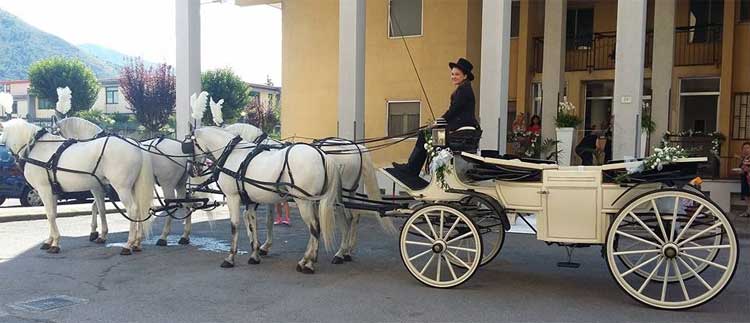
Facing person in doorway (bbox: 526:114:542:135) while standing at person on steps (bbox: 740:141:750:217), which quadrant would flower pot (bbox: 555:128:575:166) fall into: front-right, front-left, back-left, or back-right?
front-left

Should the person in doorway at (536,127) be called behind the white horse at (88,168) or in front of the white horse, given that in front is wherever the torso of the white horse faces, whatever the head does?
behind

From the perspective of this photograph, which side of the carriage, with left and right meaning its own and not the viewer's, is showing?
left

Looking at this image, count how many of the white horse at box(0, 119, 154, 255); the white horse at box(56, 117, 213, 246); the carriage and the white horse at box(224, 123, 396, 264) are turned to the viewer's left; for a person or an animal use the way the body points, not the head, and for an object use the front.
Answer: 4

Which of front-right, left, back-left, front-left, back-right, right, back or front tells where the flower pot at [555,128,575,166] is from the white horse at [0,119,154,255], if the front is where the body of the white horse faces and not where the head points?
back

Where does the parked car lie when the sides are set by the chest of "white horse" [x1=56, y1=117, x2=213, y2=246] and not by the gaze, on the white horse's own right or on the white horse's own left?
on the white horse's own right

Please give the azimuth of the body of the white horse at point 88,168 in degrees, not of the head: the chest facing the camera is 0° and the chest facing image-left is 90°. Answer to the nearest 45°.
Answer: approximately 90°

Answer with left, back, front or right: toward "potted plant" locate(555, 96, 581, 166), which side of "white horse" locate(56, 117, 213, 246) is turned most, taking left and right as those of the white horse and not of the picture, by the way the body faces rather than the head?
back

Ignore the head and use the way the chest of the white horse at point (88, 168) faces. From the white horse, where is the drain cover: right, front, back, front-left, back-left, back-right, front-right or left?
left

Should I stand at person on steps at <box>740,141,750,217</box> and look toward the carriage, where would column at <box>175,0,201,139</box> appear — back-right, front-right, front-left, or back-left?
front-right

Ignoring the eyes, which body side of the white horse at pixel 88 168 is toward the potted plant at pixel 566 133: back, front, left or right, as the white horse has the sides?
back

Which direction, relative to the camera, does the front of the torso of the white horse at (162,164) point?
to the viewer's left

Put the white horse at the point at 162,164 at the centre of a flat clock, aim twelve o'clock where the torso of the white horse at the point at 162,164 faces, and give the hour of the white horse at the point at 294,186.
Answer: the white horse at the point at 294,186 is roughly at 8 o'clock from the white horse at the point at 162,164.

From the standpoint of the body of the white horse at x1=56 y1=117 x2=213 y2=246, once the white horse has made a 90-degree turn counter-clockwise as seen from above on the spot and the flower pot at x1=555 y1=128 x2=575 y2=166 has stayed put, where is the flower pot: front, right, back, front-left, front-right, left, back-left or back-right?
left

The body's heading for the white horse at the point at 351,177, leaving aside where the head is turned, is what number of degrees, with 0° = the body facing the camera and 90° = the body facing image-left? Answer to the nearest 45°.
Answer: approximately 90°

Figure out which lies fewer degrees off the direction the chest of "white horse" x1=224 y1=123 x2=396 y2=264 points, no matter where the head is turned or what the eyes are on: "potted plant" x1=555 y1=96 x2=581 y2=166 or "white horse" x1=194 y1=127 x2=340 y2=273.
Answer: the white horse

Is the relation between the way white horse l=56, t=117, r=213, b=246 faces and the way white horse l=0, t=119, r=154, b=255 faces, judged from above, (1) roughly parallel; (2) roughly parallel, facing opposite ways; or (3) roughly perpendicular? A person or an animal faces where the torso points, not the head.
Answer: roughly parallel
